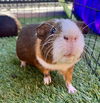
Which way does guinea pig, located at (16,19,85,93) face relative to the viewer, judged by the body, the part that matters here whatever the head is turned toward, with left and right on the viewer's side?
facing the viewer and to the right of the viewer
